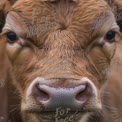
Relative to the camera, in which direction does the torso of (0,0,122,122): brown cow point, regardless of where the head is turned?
toward the camera
